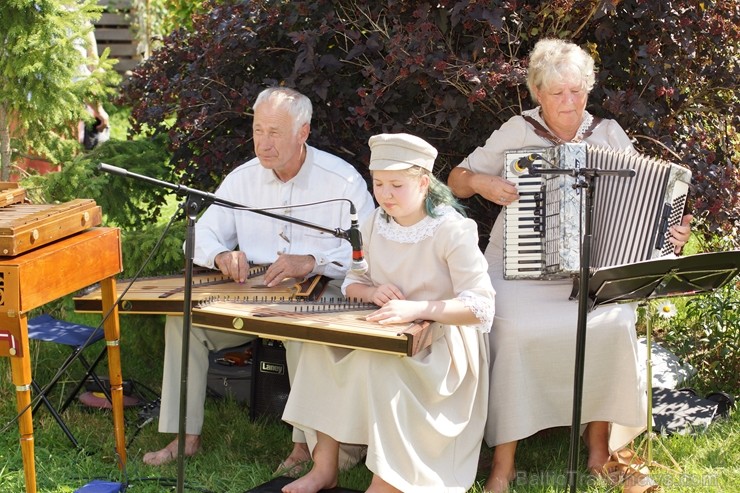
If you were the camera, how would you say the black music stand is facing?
facing away from the viewer

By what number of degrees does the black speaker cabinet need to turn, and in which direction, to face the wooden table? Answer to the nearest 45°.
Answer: approximately 45° to its right

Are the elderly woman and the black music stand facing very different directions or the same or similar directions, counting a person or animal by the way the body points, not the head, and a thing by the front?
very different directions

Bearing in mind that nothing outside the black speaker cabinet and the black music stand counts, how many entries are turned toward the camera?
1
